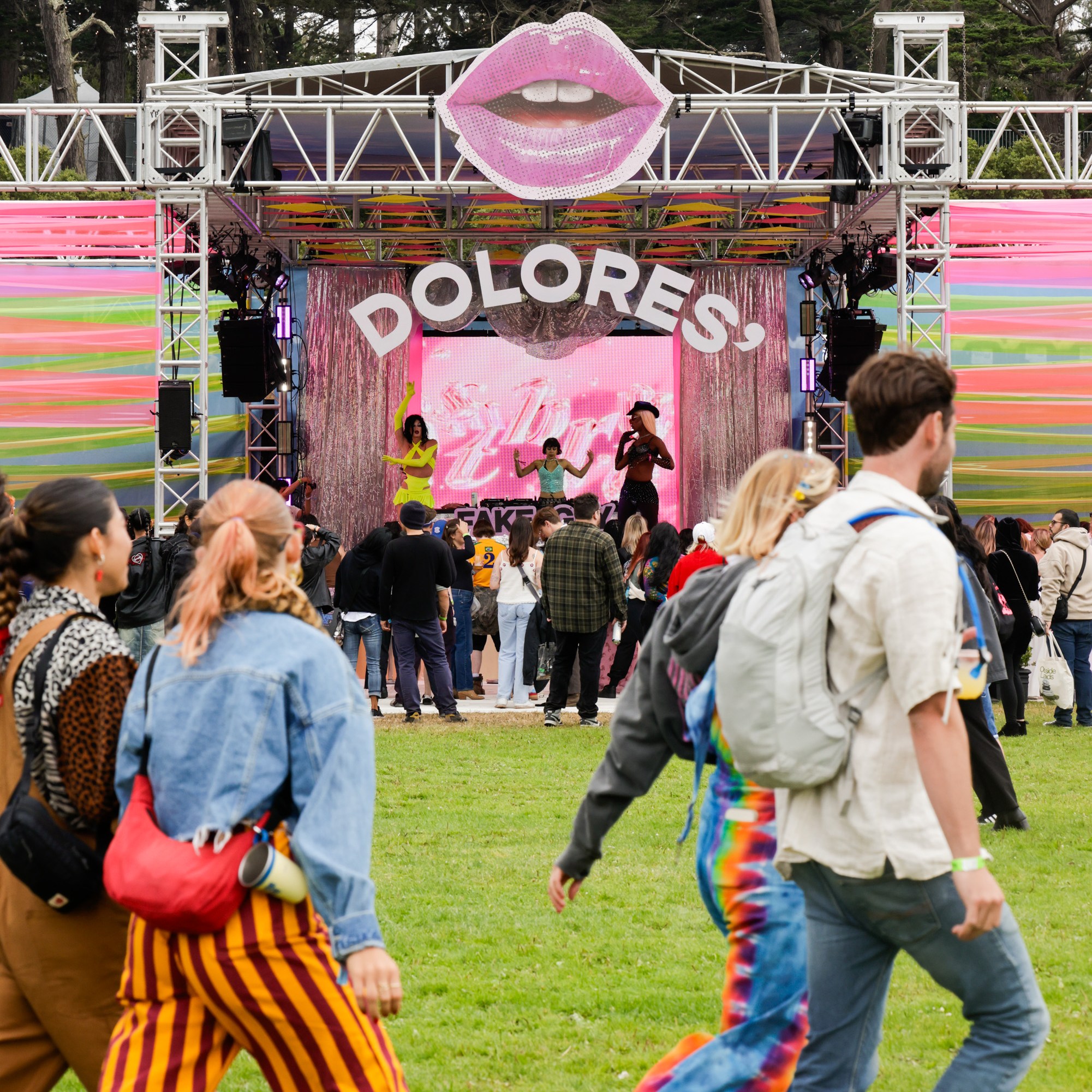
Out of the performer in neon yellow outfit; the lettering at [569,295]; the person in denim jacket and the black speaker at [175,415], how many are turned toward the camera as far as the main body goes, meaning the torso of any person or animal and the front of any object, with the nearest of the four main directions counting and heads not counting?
3

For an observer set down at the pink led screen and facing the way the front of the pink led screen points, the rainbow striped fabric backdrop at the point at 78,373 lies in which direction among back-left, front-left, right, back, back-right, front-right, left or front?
right

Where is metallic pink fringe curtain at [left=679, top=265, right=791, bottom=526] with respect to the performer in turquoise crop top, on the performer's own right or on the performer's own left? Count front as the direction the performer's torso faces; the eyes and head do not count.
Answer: on the performer's own left

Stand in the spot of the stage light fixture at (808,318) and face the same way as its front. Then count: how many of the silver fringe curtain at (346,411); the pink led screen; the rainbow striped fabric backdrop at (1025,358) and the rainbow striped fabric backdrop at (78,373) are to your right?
3

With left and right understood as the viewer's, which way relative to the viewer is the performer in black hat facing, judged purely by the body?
facing the viewer and to the left of the viewer

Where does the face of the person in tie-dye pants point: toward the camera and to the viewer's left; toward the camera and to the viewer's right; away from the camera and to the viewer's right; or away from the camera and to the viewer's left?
away from the camera and to the viewer's right

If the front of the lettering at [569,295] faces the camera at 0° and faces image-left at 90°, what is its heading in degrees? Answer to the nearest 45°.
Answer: approximately 0°

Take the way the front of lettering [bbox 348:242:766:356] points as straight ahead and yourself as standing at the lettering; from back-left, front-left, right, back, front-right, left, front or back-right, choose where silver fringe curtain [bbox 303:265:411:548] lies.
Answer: back-right

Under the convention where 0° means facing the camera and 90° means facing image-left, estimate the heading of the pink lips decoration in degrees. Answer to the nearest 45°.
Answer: approximately 0°

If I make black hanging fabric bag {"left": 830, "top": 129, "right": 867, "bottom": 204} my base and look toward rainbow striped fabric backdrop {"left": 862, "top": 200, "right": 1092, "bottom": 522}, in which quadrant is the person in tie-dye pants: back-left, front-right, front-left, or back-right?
back-right

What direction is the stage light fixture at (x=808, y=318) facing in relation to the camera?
toward the camera

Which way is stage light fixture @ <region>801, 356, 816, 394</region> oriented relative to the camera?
toward the camera

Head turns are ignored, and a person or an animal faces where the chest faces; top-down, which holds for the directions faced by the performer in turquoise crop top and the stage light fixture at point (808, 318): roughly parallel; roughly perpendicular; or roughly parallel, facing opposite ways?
roughly parallel

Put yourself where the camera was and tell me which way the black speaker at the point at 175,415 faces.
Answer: facing the viewer

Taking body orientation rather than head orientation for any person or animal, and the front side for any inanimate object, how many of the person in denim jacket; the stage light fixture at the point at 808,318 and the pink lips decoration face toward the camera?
2

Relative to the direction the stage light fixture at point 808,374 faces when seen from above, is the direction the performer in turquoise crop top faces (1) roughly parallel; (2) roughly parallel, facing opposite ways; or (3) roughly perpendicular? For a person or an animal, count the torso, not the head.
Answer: roughly parallel
